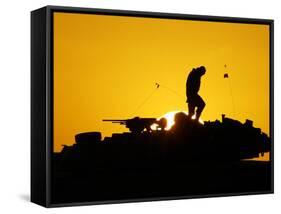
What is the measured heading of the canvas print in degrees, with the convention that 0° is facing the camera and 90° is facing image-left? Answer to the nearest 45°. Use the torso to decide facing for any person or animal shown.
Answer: approximately 315°
